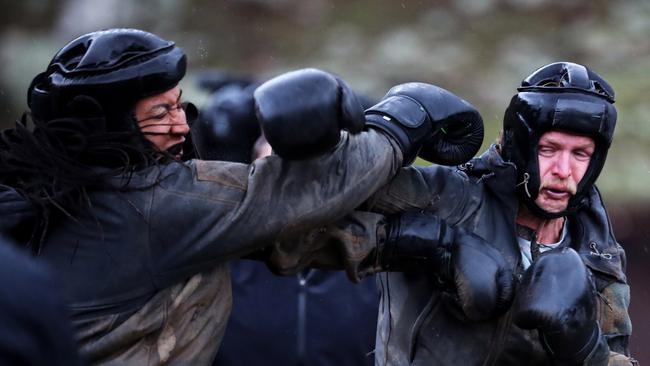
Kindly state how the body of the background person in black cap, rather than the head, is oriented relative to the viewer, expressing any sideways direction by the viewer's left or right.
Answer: facing the viewer
